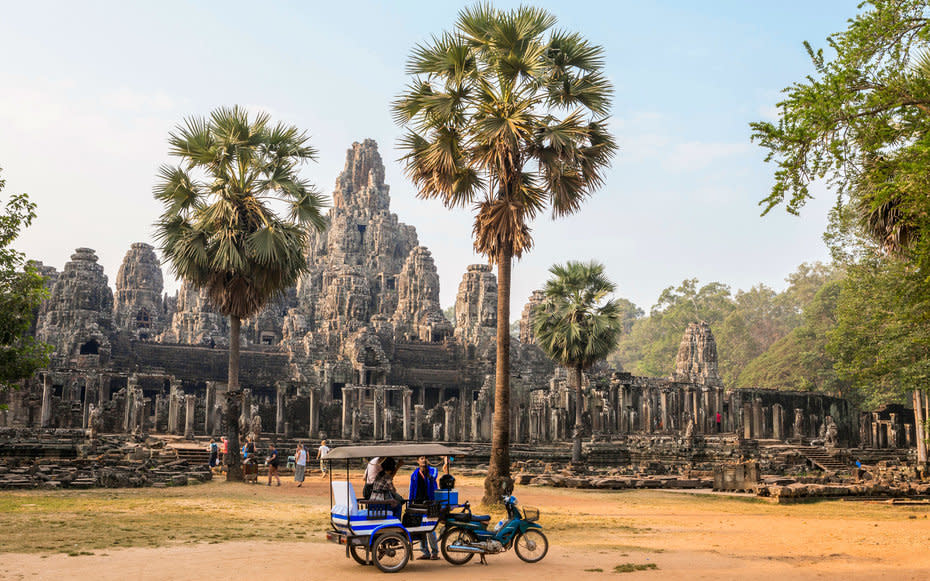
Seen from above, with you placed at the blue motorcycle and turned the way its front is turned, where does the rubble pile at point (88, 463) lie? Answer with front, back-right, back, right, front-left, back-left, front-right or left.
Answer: back-left

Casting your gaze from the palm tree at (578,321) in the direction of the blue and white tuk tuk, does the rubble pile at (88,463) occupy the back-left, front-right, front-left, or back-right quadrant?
front-right

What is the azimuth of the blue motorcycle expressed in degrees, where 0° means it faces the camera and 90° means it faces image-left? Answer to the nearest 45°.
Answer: approximately 270°

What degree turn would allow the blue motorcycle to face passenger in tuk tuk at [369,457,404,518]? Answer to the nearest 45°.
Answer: approximately 180°

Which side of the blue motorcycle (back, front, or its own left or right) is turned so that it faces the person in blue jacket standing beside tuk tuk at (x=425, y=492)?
back

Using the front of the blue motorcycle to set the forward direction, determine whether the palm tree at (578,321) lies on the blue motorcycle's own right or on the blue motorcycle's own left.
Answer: on the blue motorcycle's own left

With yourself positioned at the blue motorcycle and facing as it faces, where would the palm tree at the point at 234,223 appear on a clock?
The palm tree is roughly at 8 o'clock from the blue motorcycle.

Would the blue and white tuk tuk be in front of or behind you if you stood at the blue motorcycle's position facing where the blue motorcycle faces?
behind
